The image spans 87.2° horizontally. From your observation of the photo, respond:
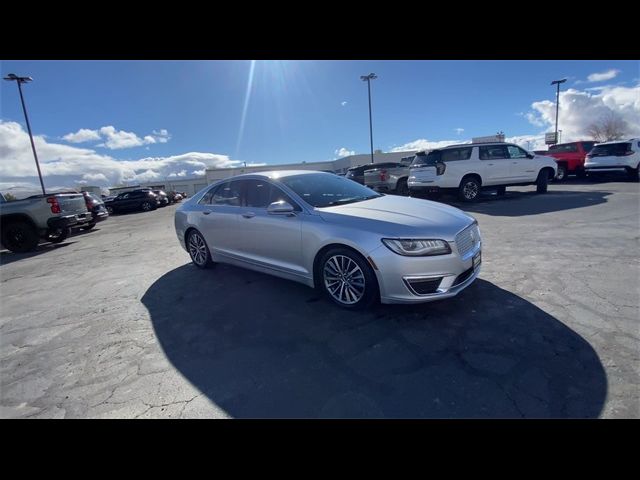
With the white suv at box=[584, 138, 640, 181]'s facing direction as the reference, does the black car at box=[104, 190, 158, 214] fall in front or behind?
behind

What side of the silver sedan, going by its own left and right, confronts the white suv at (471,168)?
left

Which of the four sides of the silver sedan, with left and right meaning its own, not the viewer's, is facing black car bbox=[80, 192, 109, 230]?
back

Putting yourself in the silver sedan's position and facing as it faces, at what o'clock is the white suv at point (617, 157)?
The white suv is roughly at 9 o'clock from the silver sedan.

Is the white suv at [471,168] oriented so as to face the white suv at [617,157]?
yes

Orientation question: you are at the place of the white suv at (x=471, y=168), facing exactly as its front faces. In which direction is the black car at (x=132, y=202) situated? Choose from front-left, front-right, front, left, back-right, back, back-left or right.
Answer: back-left

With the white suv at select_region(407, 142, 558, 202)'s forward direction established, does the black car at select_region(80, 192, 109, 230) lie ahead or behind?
behind

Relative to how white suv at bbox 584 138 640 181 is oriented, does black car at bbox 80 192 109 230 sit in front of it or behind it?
behind

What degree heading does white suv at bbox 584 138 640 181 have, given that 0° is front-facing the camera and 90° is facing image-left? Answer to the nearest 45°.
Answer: approximately 225°

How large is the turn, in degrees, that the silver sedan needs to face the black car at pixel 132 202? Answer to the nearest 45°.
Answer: approximately 180°
